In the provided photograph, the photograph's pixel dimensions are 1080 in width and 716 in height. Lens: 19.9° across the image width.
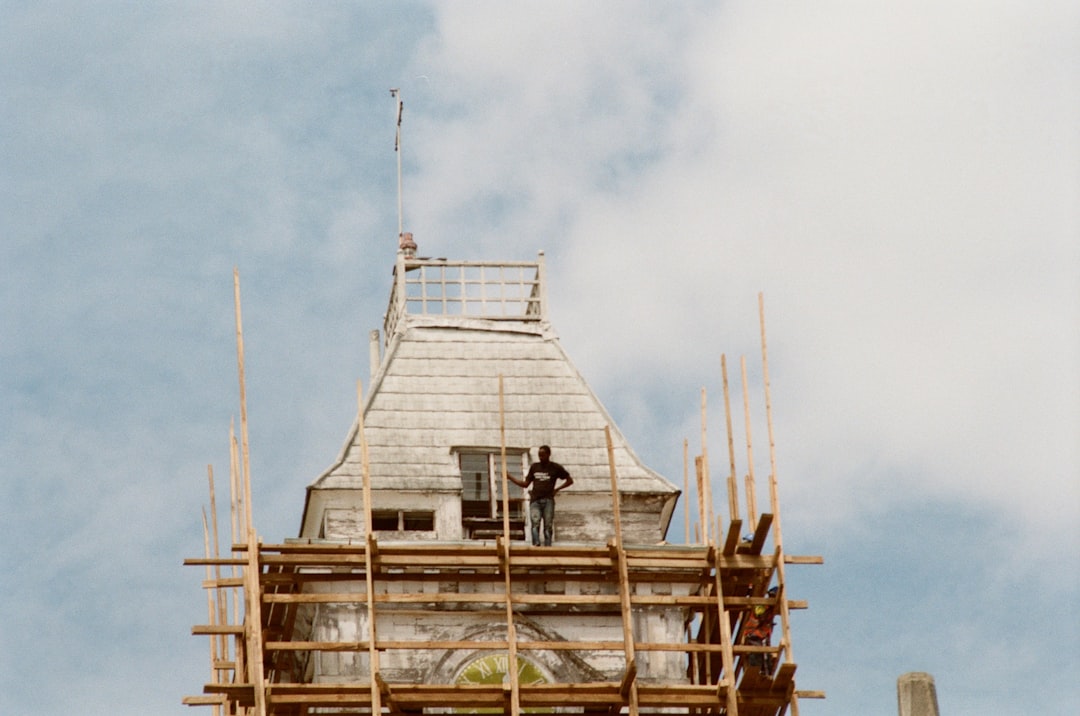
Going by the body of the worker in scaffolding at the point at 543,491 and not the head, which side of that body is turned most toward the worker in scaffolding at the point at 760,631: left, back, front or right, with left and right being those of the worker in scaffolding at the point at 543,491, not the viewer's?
left

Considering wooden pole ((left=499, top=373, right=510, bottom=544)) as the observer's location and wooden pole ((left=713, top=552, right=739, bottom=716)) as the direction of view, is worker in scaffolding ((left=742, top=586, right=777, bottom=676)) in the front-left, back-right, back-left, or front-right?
front-left

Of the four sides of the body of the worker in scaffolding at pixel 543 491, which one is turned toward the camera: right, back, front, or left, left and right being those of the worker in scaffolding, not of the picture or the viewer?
front

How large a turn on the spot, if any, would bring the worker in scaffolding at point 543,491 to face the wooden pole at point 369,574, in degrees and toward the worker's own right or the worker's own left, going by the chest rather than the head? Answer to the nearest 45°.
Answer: approximately 45° to the worker's own right
